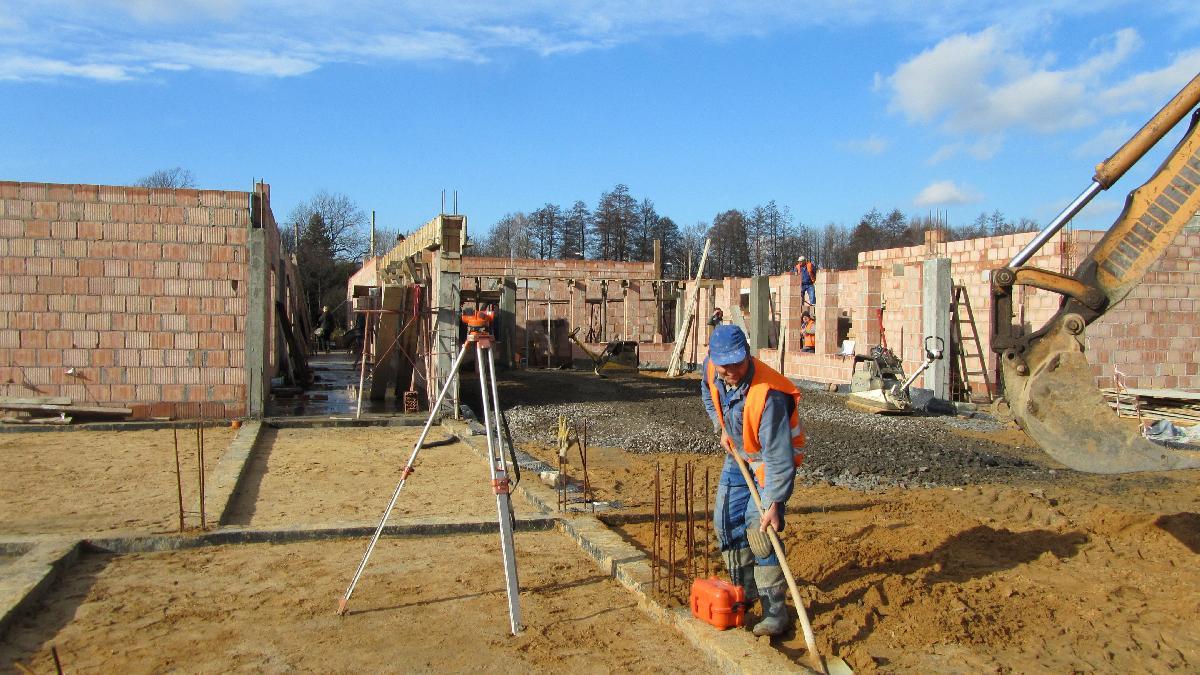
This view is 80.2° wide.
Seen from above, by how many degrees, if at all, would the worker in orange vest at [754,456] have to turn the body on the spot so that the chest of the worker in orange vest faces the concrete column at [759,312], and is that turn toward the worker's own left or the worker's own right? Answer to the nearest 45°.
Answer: approximately 135° to the worker's own right

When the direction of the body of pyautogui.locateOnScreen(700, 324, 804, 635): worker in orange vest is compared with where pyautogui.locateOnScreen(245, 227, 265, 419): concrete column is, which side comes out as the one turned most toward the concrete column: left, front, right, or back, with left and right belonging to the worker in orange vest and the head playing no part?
right

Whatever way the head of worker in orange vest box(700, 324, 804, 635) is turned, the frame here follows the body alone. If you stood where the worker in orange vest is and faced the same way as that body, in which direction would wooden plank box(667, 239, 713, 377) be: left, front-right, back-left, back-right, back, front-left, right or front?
back-right

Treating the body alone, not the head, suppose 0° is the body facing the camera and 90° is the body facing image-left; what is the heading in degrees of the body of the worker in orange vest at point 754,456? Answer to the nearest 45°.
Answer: approximately 45°

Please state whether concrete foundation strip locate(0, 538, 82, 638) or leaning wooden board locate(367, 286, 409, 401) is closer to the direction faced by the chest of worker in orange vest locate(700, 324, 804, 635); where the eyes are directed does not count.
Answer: the concrete foundation strip

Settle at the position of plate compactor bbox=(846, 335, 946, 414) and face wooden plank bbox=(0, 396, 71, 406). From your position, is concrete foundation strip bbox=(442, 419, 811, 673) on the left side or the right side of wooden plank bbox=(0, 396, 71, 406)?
left

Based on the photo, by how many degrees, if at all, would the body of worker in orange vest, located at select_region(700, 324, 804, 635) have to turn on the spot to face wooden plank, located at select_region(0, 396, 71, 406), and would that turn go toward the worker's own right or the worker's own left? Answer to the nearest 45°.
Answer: approximately 90° to the worker's own right

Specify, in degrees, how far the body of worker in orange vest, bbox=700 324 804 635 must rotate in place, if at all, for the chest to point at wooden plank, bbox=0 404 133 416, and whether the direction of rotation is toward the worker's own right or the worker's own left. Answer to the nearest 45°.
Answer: approximately 90° to the worker's own right

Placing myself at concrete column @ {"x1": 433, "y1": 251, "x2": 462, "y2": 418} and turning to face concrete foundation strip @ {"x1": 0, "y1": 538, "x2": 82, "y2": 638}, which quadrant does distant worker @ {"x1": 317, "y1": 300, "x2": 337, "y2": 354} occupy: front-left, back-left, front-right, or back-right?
back-right
